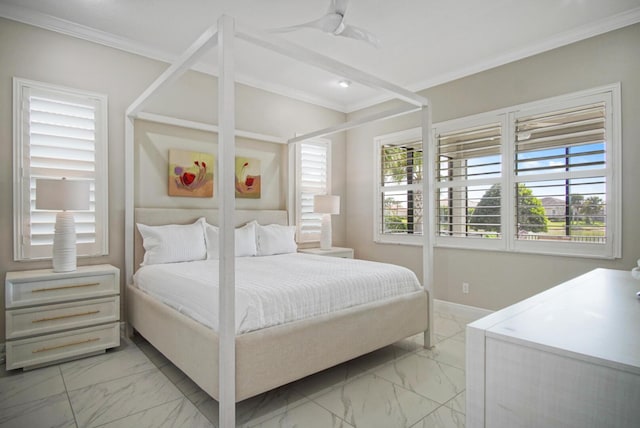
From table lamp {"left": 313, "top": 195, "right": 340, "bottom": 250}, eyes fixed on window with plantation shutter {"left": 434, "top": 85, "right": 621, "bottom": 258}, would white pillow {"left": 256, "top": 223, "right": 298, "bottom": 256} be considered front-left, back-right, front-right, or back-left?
back-right

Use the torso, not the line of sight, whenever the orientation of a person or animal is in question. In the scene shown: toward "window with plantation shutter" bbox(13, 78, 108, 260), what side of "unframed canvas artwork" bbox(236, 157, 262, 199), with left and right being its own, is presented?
right

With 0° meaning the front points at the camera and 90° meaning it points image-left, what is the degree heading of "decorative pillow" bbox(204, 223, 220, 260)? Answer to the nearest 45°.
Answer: approximately 315°

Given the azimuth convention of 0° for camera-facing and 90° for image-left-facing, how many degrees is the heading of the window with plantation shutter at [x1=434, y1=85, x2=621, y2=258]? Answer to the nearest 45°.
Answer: approximately 45°

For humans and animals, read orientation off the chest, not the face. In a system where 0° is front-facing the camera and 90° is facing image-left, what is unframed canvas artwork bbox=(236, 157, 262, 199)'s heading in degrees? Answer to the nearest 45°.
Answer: approximately 315°
